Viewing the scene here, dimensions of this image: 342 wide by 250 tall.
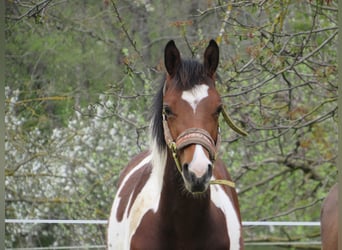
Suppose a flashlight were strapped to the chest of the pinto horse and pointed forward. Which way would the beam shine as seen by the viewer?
toward the camera

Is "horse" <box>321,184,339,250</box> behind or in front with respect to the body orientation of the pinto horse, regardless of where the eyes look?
behind
